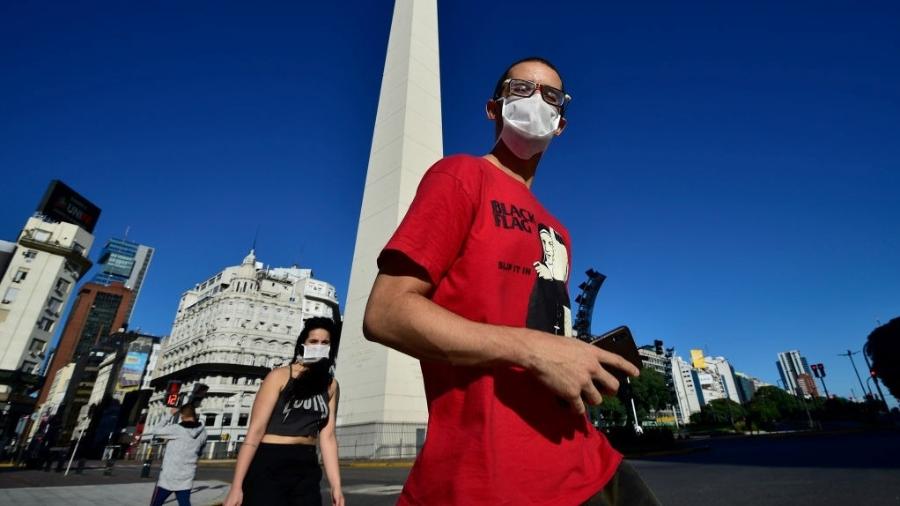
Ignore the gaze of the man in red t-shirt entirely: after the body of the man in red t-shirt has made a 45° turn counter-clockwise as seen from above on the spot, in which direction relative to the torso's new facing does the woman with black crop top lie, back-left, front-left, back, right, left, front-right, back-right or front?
back-left

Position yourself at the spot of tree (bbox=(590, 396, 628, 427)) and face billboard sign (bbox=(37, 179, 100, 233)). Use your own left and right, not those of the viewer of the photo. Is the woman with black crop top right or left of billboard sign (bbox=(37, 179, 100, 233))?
left

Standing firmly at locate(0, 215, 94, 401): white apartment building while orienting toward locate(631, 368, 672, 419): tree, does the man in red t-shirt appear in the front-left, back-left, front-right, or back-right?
front-right

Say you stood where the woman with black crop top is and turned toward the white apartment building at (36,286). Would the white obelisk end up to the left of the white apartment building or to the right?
right

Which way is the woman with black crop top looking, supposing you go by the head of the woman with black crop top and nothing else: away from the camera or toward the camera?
toward the camera

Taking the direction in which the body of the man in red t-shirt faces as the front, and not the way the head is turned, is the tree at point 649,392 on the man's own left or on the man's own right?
on the man's own left

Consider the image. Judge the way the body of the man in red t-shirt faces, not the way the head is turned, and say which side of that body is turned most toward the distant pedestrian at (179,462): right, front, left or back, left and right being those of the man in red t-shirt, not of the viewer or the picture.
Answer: back

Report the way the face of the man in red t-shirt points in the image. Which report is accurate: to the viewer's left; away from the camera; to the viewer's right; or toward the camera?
toward the camera

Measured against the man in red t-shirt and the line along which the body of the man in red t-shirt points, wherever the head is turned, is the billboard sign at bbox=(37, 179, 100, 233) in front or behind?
behind

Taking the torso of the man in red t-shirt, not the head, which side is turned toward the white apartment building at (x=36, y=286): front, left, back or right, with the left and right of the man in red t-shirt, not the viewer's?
back

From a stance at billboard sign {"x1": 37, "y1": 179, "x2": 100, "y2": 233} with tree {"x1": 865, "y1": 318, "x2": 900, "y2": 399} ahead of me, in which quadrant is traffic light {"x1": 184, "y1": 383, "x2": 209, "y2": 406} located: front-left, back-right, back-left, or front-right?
front-right

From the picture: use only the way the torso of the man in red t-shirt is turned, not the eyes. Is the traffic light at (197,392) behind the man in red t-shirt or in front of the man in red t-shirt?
behind

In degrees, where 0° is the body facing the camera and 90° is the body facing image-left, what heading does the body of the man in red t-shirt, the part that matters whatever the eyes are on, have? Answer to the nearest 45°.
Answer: approximately 315°

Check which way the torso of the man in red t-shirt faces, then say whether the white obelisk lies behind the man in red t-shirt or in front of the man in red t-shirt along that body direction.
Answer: behind

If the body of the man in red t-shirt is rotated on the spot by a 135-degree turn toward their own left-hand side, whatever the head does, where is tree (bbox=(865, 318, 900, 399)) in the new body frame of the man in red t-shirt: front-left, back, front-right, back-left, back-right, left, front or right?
front-right
